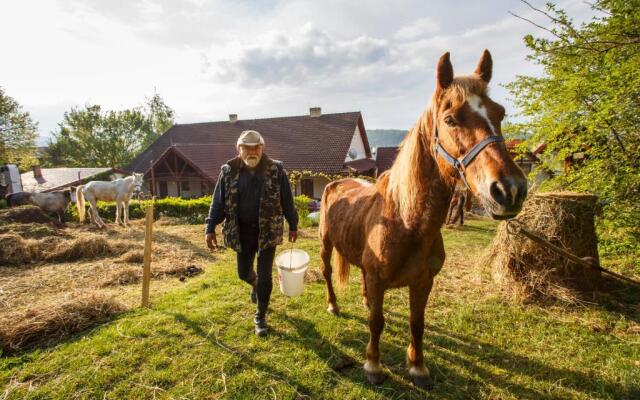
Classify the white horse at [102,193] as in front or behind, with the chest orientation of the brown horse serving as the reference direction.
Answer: behind

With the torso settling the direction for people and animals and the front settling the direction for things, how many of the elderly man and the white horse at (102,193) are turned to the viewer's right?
1

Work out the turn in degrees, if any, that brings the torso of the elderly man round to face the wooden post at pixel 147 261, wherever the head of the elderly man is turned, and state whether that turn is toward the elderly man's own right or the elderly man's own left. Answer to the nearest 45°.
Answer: approximately 135° to the elderly man's own right

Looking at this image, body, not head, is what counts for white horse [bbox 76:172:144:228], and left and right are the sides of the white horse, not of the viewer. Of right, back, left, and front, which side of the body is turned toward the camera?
right

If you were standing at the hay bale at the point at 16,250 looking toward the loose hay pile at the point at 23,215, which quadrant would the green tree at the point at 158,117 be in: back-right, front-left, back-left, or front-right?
front-right

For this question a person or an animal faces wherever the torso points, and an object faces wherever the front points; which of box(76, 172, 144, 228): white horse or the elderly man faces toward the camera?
the elderly man

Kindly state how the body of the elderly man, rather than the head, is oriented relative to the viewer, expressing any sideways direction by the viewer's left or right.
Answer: facing the viewer

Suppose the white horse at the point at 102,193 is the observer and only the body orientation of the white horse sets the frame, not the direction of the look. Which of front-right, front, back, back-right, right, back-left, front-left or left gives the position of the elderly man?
right

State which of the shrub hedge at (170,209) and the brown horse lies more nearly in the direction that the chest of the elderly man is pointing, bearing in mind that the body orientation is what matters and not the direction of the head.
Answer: the brown horse

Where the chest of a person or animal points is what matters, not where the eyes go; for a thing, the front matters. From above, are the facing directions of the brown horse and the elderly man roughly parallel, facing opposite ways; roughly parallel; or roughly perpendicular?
roughly parallel

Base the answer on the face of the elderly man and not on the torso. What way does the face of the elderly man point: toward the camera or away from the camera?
toward the camera

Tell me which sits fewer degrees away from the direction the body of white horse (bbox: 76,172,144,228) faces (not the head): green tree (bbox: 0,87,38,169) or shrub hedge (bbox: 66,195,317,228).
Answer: the shrub hedge

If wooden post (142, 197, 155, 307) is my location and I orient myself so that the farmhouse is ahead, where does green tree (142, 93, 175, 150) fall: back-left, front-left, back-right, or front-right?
front-left

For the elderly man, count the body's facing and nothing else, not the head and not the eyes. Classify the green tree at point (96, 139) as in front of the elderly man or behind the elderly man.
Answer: behind
